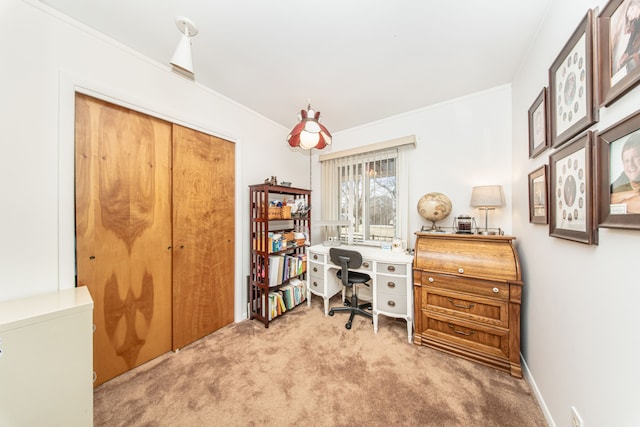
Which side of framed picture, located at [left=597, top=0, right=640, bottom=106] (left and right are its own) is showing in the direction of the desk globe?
right

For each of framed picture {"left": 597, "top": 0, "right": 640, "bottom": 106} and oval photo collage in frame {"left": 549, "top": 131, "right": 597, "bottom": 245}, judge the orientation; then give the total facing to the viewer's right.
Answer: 0

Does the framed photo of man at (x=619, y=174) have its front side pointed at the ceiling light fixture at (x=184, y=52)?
yes

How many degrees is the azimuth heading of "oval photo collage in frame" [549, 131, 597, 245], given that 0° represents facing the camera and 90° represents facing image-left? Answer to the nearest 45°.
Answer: approximately 45°

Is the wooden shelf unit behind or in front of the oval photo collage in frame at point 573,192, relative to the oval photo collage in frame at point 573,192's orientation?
in front

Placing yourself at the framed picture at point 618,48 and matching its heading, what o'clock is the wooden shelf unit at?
The wooden shelf unit is roughly at 1 o'clock from the framed picture.

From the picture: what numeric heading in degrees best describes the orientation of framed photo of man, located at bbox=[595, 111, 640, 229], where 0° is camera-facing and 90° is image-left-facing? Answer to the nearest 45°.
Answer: approximately 45°
